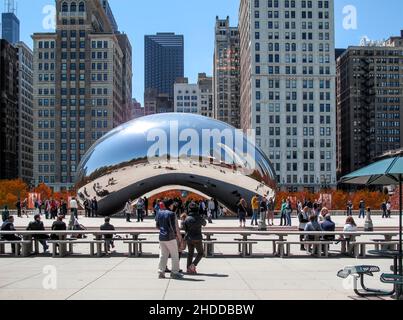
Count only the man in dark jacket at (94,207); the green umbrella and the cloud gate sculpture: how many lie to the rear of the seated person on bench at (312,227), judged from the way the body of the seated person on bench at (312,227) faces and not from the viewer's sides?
1

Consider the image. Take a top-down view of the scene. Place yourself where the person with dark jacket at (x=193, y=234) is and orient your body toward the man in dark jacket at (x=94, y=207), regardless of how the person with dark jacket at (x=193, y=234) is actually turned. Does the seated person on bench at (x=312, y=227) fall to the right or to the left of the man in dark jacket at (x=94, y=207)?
right

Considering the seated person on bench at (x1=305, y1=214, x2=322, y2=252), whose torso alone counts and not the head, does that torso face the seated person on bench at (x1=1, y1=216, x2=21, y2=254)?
no

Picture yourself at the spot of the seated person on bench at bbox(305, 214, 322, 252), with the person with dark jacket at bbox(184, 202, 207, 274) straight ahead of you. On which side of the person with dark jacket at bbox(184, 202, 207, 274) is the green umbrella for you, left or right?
left

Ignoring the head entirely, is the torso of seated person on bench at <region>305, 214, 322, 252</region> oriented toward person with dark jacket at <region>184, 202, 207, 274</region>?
no

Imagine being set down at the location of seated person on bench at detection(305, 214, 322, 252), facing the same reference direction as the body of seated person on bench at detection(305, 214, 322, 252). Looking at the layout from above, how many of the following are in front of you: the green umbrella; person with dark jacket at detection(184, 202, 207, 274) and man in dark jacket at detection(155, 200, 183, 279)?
0
